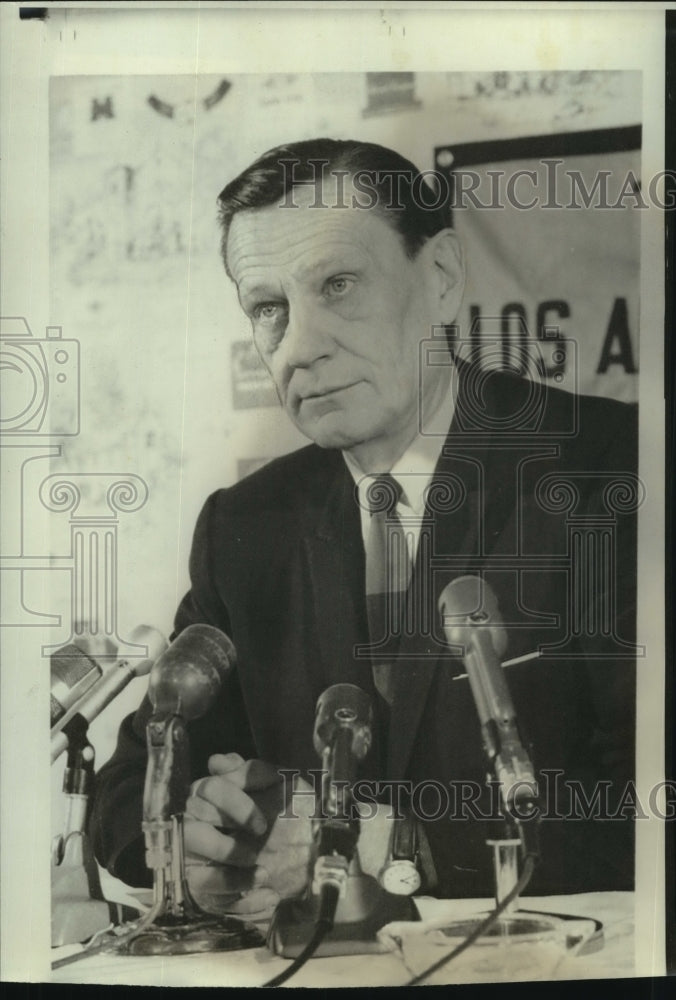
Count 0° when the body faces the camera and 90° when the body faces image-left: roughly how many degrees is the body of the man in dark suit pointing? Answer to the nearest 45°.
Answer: approximately 45°

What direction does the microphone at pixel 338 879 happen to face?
away from the camera
